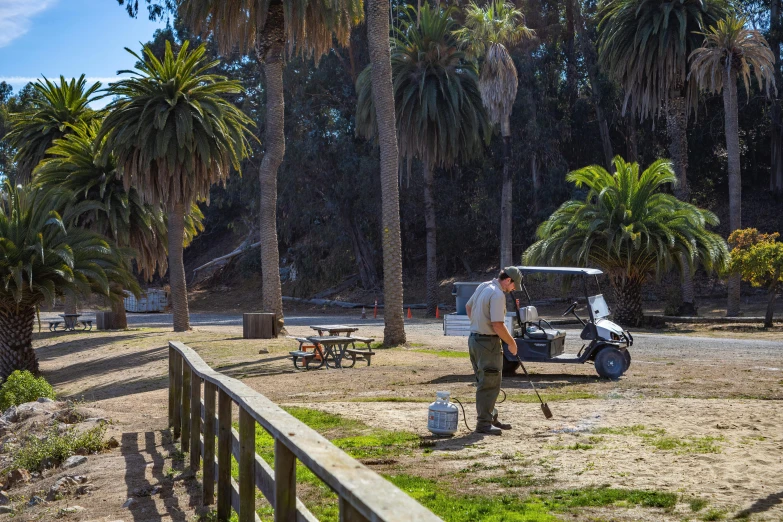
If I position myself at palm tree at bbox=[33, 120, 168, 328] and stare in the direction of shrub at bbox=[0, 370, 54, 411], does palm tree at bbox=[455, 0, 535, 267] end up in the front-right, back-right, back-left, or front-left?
back-left

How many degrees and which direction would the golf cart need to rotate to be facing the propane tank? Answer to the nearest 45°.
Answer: approximately 90° to its right

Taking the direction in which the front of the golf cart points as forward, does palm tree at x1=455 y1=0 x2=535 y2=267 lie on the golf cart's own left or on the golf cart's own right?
on the golf cart's own left

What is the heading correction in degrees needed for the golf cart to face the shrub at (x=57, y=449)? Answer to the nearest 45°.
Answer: approximately 135° to its right

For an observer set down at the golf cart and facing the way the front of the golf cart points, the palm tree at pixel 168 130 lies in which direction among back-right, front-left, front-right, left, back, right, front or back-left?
back-left

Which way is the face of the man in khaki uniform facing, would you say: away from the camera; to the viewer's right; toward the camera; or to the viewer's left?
to the viewer's right

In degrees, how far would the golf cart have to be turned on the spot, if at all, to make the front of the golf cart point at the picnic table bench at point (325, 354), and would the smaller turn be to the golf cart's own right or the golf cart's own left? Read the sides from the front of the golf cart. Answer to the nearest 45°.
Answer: approximately 135° to the golf cart's own left

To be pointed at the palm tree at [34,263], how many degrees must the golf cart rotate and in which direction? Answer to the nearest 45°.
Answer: approximately 180°

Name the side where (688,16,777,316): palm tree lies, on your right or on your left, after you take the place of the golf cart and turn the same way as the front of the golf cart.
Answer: on your left

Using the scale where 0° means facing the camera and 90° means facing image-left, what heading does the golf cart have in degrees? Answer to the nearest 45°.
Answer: approximately 270°

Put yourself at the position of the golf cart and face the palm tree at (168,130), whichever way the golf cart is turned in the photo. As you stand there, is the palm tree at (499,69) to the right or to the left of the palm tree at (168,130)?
right

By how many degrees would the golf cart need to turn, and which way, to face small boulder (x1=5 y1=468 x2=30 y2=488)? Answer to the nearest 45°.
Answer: approximately 135° to its right
